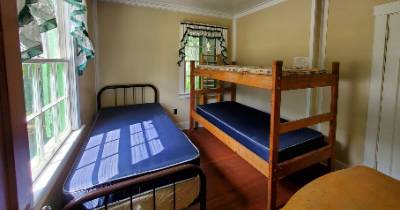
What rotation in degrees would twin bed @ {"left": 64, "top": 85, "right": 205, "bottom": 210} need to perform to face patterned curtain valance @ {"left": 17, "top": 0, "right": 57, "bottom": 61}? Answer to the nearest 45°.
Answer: approximately 45° to its right

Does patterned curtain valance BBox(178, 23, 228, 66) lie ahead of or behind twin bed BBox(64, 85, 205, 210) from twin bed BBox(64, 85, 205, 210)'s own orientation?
behind

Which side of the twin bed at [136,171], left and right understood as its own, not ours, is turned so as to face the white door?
left

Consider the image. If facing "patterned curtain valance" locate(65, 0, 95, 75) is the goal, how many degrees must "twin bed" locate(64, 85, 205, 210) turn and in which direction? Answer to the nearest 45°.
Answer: approximately 135° to its right

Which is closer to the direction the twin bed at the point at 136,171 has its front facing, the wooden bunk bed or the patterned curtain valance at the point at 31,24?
the patterned curtain valance

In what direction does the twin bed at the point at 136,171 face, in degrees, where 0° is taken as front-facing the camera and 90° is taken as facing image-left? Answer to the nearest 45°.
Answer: approximately 0°
